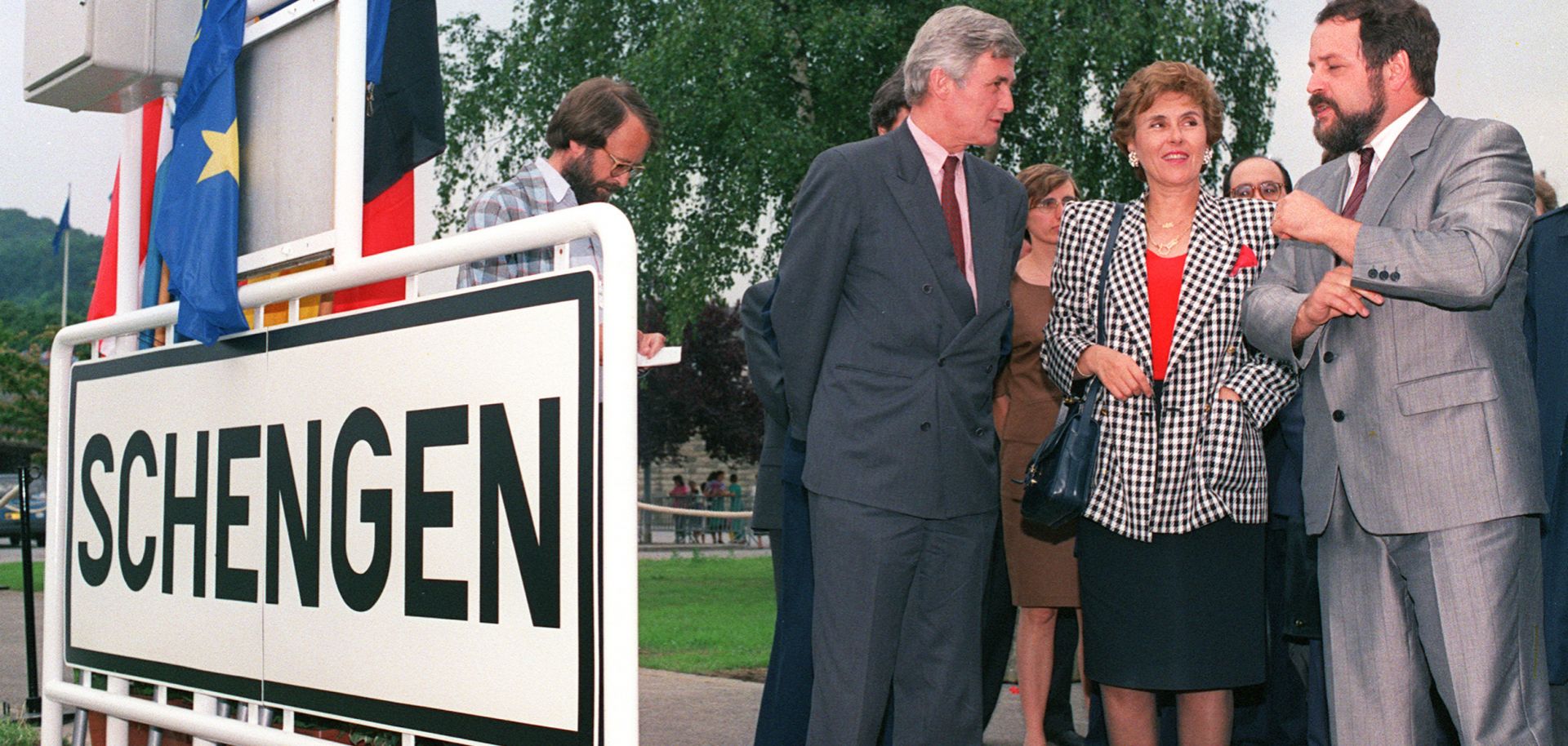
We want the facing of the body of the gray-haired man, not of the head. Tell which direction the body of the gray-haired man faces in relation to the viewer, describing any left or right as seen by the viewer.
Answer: facing the viewer and to the right of the viewer

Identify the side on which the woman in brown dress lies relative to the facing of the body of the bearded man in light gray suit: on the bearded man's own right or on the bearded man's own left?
on the bearded man's own right

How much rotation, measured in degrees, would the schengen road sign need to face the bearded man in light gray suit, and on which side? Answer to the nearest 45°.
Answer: approximately 135° to its left

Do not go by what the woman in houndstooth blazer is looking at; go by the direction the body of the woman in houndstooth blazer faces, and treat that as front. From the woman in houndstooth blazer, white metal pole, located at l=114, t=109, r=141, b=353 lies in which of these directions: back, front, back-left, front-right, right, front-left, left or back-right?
right

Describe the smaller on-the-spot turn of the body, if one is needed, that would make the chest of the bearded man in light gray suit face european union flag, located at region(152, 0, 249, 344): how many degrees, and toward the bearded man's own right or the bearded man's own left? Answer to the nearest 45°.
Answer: approximately 45° to the bearded man's own right

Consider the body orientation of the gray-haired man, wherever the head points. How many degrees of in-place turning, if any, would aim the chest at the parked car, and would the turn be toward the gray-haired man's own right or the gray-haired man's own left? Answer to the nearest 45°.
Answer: approximately 180°

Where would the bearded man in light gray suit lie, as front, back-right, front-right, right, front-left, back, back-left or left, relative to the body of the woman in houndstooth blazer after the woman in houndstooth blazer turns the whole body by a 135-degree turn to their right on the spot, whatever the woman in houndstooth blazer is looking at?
back

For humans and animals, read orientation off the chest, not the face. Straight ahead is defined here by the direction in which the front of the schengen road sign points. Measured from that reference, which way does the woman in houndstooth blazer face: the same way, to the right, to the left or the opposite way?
the same way

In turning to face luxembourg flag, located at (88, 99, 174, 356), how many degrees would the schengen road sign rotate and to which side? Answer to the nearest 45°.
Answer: approximately 135° to its right

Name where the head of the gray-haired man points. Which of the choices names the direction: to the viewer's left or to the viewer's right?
to the viewer's right

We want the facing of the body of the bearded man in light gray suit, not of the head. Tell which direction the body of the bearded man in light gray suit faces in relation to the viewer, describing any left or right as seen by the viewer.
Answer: facing the viewer and to the left of the viewer

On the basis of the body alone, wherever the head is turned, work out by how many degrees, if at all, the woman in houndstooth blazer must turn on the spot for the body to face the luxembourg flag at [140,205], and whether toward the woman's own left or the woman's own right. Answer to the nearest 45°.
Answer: approximately 90° to the woman's own right

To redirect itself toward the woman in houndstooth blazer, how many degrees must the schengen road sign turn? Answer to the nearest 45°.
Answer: approximately 135° to its left

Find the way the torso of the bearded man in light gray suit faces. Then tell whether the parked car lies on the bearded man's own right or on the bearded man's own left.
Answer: on the bearded man's own right

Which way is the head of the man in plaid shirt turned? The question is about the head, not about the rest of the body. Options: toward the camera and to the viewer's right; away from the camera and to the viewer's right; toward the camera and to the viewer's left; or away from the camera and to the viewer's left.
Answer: toward the camera and to the viewer's right

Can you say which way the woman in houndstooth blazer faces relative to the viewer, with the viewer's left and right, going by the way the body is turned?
facing the viewer

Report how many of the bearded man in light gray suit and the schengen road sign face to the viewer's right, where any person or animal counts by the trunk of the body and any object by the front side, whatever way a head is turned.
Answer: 0
